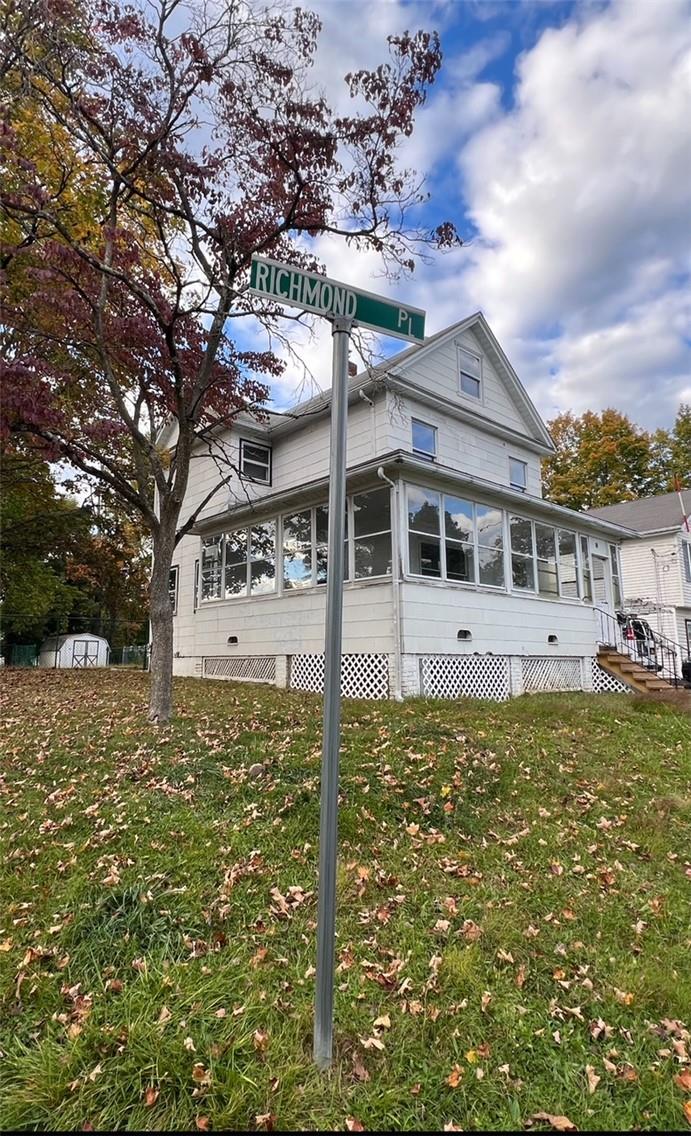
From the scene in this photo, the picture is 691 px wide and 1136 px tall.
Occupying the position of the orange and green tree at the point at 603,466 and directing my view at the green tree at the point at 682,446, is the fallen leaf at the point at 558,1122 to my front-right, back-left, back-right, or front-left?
back-right

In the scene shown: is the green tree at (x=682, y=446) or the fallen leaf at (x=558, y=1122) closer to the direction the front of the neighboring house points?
the fallen leaf

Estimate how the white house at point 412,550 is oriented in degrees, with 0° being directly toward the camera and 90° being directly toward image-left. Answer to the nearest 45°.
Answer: approximately 315°

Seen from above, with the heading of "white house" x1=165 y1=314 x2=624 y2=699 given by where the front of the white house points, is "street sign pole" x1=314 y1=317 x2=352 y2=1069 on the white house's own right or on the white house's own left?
on the white house's own right

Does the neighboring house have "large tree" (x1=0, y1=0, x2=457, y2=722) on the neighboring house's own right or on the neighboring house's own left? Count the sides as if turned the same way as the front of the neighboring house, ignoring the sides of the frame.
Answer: on the neighboring house's own right

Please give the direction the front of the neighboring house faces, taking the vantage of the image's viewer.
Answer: facing the viewer and to the right of the viewer

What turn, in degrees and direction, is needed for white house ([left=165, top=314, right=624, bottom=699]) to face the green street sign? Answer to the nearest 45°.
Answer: approximately 45° to its right

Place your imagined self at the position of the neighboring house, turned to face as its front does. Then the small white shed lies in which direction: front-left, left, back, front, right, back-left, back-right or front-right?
back-right

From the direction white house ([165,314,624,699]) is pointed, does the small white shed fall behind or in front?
behind

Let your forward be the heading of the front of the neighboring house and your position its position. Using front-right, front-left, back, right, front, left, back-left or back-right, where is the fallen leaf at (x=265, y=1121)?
front-right

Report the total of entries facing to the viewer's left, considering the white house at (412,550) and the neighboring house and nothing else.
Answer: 0

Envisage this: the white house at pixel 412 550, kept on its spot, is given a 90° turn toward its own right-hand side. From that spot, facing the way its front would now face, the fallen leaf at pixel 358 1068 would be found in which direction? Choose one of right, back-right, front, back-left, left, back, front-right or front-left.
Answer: front-left

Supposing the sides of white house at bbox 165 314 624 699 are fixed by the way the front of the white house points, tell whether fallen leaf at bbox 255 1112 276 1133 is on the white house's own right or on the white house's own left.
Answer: on the white house's own right
